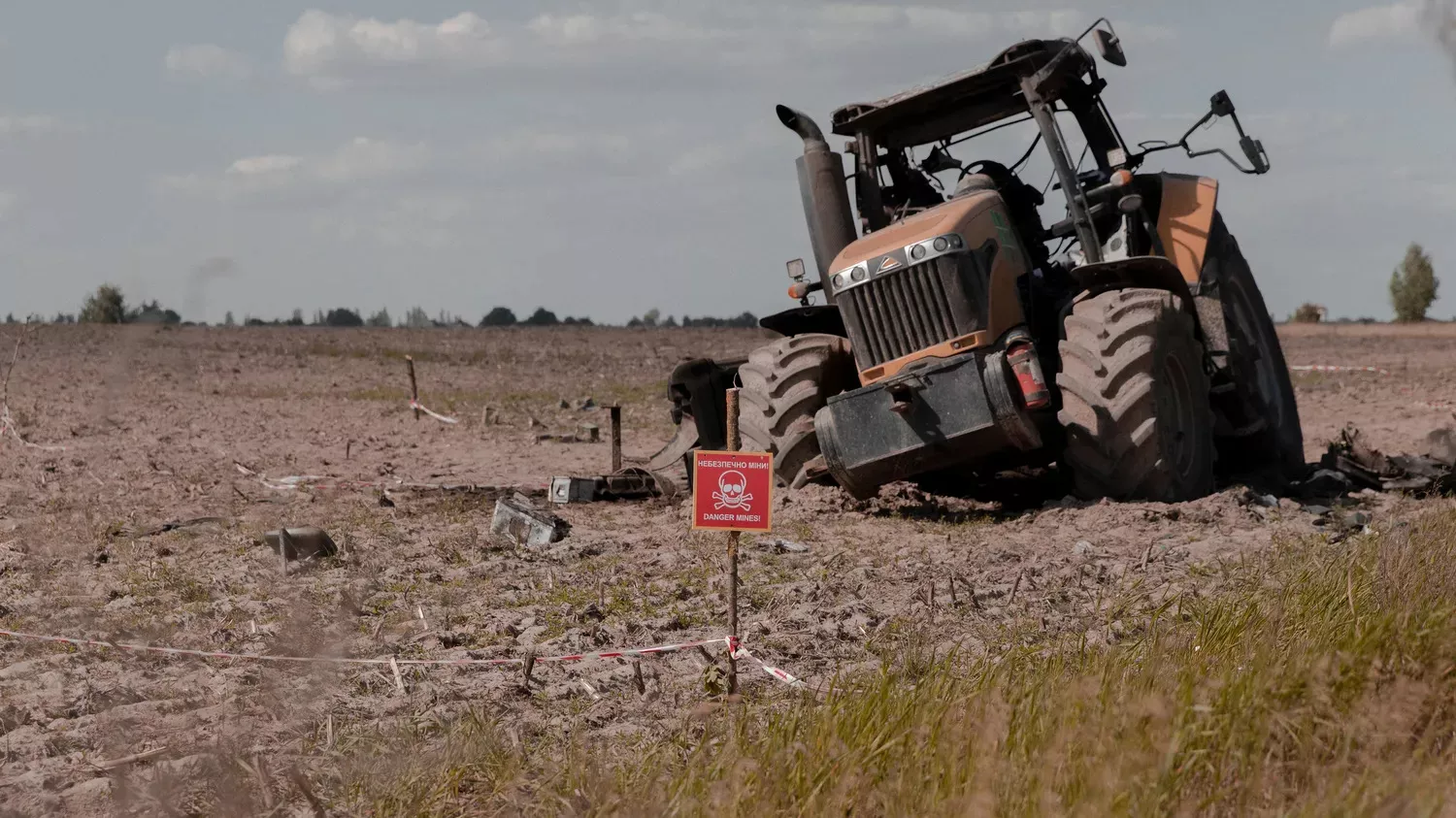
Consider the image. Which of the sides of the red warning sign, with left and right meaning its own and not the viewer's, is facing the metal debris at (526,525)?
back

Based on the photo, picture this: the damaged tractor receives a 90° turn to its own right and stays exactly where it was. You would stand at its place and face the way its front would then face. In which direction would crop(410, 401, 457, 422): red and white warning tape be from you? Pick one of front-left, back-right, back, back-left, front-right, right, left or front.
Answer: front

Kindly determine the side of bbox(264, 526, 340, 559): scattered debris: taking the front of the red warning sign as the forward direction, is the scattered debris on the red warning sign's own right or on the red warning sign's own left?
on the red warning sign's own right

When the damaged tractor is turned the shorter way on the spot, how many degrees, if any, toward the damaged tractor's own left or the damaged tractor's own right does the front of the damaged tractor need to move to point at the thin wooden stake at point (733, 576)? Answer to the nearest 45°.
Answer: approximately 45° to the damaged tractor's own left

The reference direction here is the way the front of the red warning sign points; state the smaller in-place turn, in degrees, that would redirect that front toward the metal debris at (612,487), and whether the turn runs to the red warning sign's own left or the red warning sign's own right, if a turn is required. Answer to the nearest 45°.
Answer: approximately 180°

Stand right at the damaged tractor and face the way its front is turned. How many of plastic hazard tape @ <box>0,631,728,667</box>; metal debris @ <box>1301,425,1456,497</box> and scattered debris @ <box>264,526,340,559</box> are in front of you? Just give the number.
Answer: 2

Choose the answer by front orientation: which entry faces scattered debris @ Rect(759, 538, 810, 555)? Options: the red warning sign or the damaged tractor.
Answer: the damaged tractor

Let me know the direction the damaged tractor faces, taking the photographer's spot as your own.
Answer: facing the viewer and to the left of the viewer

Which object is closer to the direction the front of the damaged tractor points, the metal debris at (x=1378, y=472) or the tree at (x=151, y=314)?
the tree

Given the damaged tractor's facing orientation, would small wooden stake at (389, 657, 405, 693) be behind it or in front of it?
in front

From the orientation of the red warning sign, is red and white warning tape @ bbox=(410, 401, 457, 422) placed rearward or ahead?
rearward

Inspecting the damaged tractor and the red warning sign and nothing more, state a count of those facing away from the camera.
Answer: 0

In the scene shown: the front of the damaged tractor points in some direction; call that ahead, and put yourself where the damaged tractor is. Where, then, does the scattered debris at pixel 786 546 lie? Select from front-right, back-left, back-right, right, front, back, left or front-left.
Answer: front

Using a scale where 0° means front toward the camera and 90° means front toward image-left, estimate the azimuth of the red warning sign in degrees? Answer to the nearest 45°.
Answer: approximately 0°
